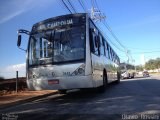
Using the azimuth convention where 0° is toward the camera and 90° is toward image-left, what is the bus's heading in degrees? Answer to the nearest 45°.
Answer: approximately 45°
